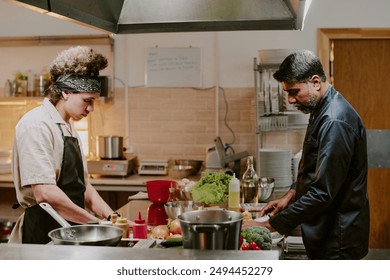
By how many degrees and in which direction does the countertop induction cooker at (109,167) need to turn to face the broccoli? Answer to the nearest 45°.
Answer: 0° — it already faces it

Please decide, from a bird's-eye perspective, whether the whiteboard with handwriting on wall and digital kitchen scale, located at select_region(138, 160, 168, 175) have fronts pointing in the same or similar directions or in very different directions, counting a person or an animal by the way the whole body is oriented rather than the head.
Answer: same or similar directions

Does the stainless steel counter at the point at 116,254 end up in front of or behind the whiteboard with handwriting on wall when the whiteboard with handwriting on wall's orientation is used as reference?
in front

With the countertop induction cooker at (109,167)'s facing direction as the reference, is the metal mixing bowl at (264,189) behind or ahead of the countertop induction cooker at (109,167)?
ahead

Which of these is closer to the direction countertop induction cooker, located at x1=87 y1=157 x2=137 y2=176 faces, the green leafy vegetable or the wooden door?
the green leafy vegetable

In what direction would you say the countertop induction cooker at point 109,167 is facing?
toward the camera

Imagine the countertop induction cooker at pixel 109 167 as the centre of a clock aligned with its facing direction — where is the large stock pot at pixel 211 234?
The large stock pot is roughly at 12 o'clock from the countertop induction cooker.

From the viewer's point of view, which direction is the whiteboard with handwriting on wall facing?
toward the camera

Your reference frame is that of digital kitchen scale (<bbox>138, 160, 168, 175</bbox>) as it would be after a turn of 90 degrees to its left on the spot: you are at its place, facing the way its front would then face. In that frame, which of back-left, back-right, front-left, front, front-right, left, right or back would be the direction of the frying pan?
right

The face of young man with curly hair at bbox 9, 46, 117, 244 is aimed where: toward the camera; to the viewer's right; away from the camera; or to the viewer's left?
to the viewer's right

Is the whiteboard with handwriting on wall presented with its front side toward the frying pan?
yes

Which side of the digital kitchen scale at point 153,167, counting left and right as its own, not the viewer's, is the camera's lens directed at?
front

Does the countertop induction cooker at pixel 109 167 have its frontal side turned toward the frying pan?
yes

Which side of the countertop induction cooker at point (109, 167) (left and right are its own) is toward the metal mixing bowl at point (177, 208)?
front

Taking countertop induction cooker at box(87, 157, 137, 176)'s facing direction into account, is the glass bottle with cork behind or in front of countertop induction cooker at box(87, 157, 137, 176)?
in front

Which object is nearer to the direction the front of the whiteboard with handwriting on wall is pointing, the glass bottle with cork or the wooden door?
the glass bottle with cork

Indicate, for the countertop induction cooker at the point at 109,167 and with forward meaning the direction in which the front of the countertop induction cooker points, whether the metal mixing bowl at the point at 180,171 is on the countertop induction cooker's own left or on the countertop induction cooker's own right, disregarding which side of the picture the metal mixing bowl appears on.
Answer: on the countertop induction cooker's own left
